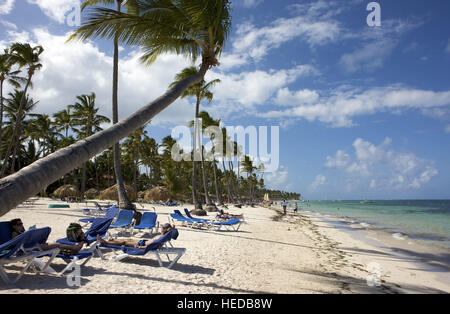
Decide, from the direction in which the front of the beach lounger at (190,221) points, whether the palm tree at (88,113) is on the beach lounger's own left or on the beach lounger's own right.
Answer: on the beach lounger's own left

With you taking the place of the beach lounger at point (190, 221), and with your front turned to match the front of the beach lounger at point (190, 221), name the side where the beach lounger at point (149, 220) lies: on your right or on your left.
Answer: on your right

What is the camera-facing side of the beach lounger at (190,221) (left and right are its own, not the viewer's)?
right
